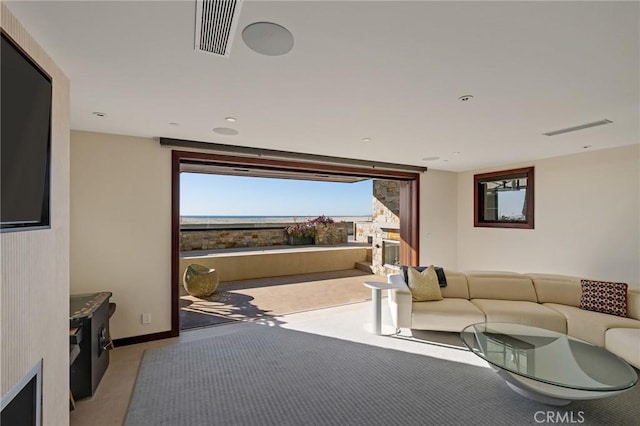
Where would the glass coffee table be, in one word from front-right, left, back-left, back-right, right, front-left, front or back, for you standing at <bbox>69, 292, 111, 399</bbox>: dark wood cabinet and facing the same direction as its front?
front-right

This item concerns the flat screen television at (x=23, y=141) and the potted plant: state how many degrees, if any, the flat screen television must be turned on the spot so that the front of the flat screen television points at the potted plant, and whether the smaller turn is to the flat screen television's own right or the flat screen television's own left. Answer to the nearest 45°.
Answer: approximately 45° to the flat screen television's own left

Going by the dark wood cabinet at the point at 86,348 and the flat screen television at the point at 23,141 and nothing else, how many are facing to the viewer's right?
2

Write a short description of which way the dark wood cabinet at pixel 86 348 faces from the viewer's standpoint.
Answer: facing to the right of the viewer

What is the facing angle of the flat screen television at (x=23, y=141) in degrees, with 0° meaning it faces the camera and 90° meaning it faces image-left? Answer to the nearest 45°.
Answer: approximately 270°

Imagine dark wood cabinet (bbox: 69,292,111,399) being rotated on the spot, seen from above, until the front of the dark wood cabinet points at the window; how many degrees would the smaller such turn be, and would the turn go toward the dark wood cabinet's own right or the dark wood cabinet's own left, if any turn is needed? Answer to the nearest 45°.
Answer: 0° — it already faces it

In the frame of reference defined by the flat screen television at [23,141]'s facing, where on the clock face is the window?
The window is roughly at 12 o'clock from the flat screen television.

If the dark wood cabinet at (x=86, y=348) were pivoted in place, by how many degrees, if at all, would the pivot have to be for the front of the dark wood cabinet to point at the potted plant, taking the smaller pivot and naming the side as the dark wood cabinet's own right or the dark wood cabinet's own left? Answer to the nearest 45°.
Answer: approximately 45° to the dark wood cabinet's own left
